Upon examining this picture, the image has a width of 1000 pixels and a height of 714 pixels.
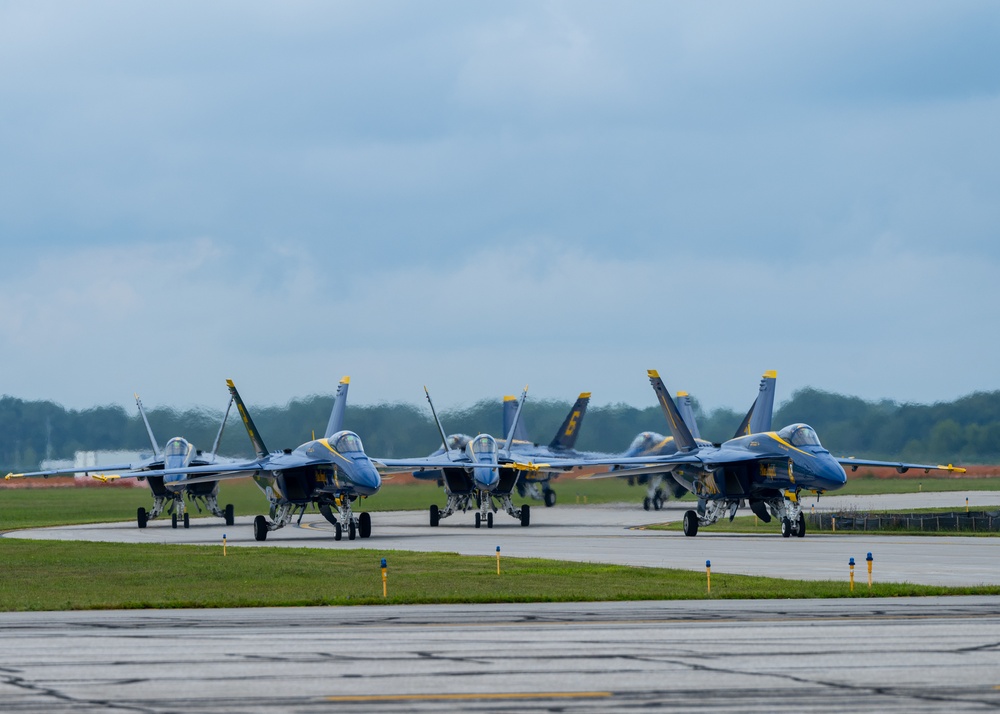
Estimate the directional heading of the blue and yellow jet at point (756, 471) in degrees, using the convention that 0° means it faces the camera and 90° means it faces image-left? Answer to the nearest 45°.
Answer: approximately 315°
